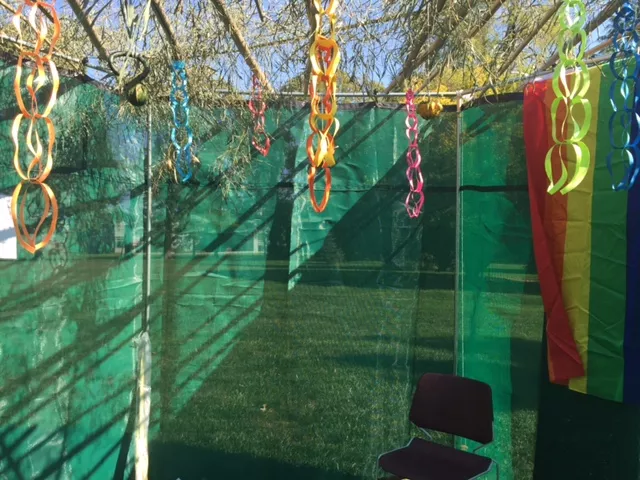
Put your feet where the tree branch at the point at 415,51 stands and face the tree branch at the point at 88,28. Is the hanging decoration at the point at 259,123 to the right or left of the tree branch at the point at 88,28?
right

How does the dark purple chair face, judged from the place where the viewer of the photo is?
facing the viewer and to the left of the viewer
